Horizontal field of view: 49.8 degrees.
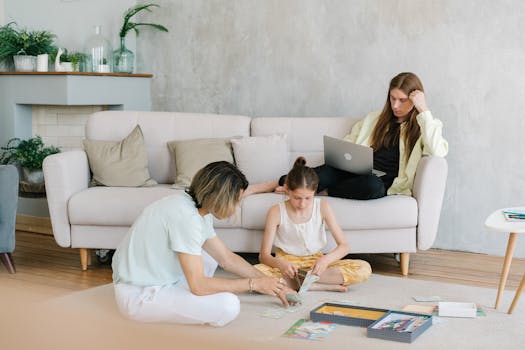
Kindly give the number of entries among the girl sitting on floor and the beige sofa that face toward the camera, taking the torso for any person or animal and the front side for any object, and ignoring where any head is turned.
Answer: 2

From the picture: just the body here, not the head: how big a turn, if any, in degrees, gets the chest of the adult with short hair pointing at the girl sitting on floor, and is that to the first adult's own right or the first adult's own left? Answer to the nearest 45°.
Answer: approximately 45° to the first adult's own left

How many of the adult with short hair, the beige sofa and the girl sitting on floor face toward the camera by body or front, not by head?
2

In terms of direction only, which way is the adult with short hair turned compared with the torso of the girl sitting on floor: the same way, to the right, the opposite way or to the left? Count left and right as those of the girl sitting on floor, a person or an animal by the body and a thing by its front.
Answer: to the left

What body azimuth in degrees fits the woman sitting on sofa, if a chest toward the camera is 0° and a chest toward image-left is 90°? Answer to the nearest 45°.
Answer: approximately 45°

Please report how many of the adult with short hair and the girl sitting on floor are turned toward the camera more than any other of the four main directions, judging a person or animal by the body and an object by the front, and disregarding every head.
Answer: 1

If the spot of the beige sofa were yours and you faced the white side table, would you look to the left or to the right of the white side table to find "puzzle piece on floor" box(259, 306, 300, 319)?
right

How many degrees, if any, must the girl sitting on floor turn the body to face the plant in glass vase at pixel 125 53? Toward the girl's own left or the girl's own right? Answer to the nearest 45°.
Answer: approximately 135° to the girl's own right

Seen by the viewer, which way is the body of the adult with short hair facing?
to the viewer's right

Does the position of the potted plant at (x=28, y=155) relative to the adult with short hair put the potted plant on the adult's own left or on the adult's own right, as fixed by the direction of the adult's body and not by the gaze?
on the adult's own left

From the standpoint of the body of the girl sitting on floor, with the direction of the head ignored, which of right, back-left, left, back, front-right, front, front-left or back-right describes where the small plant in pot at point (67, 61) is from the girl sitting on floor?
back-right

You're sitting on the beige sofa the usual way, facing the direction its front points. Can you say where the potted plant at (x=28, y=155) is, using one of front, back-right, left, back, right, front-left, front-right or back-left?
back-right
